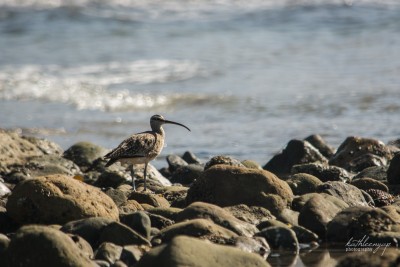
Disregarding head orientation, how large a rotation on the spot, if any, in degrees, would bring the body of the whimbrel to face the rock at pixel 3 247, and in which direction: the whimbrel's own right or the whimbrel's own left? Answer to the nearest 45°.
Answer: approximately 90° to the whimbrel's own right

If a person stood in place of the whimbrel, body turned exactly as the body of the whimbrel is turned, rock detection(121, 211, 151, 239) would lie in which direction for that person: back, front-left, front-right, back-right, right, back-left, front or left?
right

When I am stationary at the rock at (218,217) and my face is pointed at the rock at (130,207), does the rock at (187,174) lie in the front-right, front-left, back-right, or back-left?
front-right

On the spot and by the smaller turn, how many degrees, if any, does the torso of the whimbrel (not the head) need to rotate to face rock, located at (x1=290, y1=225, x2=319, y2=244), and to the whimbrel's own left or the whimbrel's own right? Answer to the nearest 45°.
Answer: approximately 45° to the whimbrel's own right

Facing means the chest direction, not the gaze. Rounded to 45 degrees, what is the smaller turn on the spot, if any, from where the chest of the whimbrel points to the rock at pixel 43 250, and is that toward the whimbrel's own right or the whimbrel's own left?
approximately 90° to the whimbrel's own right

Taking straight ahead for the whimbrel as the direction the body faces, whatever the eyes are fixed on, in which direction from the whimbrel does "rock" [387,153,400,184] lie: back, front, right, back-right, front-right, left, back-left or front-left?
front

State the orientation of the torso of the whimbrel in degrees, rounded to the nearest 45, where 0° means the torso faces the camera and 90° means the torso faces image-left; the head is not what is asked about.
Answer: approximately 270°

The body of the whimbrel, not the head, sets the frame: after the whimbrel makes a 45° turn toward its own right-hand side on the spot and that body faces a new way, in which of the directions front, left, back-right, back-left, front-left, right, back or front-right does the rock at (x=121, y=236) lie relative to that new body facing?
front-right

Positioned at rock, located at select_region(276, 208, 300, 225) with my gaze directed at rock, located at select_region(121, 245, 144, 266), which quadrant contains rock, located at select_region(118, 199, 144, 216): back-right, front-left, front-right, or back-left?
front-right

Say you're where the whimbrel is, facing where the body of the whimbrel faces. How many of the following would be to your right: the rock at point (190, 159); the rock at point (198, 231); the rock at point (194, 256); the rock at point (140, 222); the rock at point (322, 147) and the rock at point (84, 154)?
3

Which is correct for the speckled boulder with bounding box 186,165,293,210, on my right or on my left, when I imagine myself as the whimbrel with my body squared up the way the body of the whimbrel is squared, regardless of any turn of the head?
on my right

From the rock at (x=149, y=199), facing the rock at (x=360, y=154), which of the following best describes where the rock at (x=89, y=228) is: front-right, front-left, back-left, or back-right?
back-right

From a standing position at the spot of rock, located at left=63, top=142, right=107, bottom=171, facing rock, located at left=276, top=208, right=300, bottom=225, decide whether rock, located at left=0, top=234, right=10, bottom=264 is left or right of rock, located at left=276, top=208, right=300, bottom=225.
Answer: right

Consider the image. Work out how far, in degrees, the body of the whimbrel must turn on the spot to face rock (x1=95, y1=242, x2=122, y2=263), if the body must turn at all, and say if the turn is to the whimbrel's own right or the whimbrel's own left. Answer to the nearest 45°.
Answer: approximately 90° to the whimbrel's own right

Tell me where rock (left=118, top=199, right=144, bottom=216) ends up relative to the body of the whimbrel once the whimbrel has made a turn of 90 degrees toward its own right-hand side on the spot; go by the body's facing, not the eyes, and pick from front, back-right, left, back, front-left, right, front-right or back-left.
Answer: front

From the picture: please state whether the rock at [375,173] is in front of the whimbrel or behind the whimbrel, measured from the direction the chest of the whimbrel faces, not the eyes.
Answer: in front

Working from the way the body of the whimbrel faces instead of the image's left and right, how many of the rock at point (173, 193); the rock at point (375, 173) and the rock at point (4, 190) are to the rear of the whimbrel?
1
